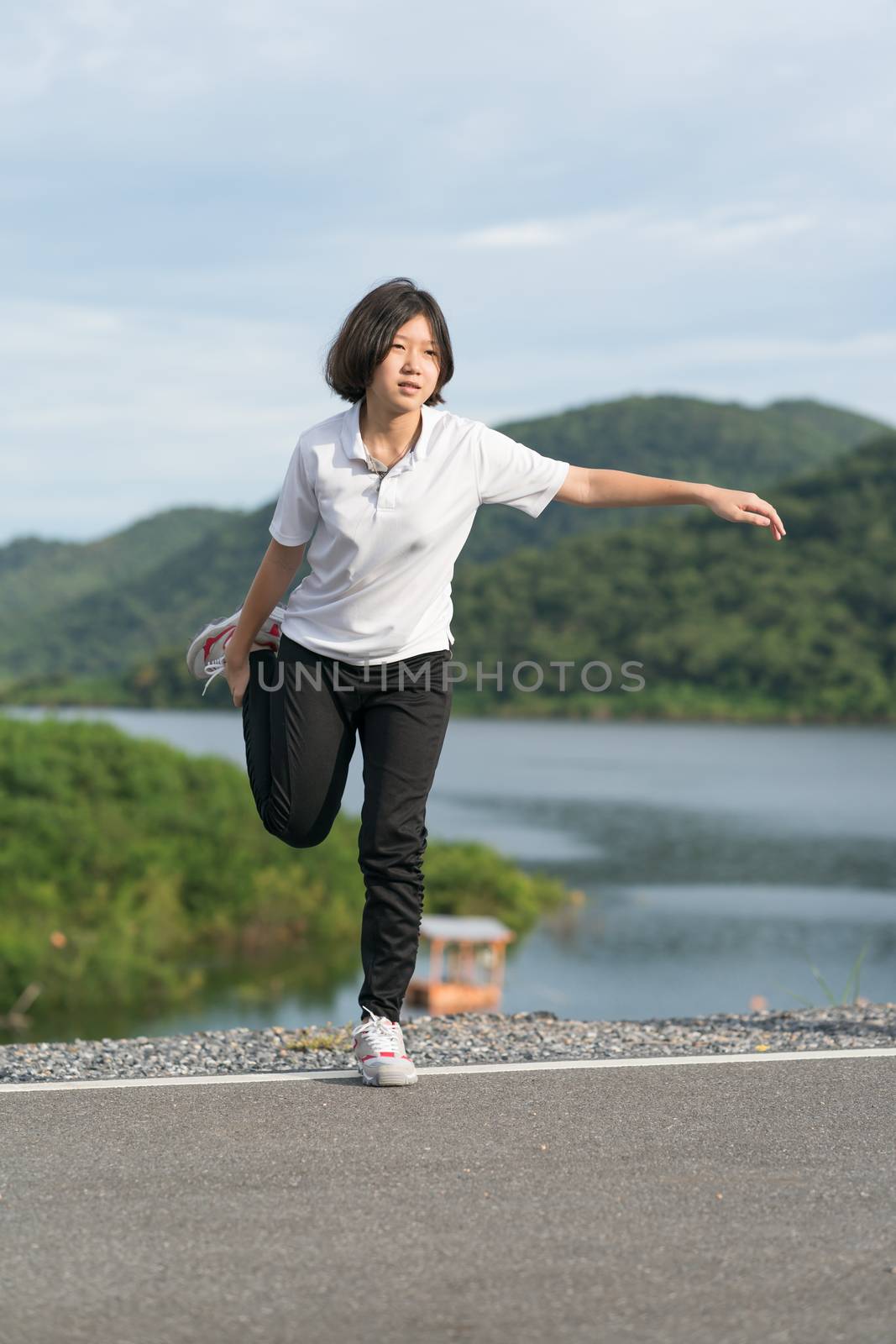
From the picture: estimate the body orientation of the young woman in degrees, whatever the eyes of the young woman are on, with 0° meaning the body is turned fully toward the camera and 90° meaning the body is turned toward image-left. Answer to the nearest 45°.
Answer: approximately 0°

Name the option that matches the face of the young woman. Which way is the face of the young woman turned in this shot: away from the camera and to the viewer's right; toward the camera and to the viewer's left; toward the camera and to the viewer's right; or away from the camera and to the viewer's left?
toward the camera and to the viewer's right

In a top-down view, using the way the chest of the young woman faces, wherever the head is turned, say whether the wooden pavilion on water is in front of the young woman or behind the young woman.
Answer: behind
